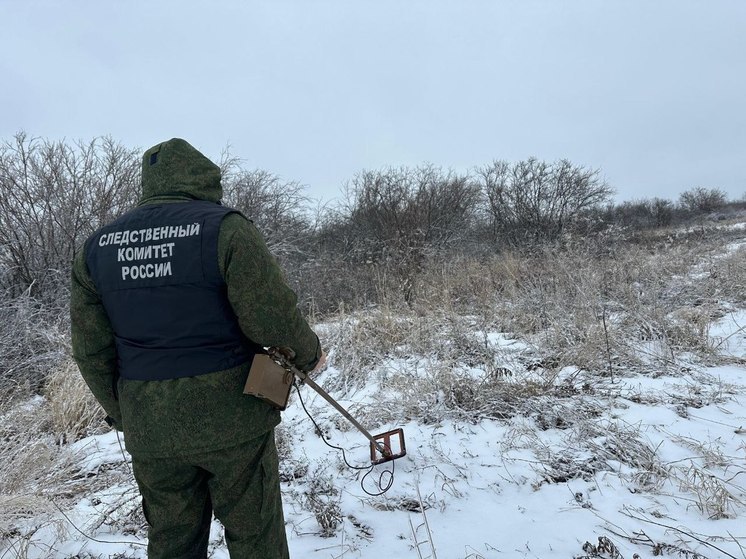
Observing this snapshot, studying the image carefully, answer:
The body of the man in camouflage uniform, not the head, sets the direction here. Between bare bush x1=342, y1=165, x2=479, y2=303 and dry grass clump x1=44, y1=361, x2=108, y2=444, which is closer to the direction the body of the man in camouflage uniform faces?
the bare bush

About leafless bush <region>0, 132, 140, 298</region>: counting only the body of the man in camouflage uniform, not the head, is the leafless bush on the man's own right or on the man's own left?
on the man's own left

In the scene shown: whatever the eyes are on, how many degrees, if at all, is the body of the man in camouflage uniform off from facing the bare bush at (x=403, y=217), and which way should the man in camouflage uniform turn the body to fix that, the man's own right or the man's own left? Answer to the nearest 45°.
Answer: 0° — they already face it

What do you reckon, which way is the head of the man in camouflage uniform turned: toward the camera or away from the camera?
away from the camera

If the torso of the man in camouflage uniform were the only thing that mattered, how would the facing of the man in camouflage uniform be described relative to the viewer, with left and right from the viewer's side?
facing away from the viewer and to the right of the viewer

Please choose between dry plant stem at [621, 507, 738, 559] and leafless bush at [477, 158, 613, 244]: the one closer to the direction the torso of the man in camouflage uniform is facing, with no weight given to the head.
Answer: the leafless bush

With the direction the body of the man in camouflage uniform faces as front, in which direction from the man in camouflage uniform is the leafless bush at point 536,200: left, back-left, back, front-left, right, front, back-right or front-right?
front

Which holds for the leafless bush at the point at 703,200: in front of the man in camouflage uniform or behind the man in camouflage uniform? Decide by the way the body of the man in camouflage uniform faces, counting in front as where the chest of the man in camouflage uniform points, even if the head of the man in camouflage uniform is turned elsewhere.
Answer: in front

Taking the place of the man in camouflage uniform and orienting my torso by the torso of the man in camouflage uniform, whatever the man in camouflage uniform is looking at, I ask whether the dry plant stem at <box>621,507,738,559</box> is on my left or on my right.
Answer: on my right

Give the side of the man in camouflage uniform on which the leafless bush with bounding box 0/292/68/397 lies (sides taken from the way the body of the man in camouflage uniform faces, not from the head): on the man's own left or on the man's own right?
on the man's own left
